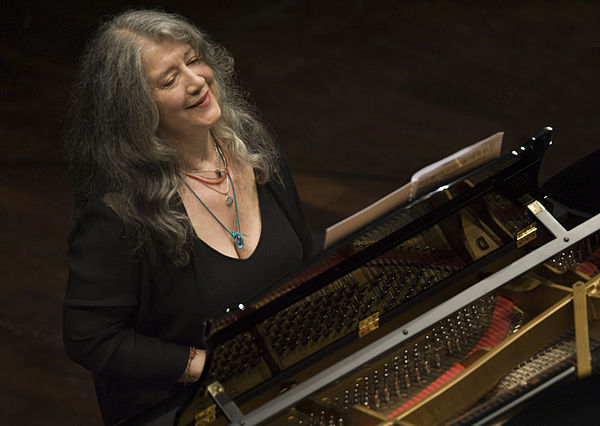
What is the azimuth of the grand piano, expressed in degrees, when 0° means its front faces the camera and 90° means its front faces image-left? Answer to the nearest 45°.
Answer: approximately 135°

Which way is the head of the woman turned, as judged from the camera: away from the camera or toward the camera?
toward the camera

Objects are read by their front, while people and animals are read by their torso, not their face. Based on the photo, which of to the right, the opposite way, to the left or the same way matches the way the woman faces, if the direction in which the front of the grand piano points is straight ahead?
the opposite way

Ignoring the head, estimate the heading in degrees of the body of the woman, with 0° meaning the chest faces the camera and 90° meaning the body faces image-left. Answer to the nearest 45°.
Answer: approximately 315°

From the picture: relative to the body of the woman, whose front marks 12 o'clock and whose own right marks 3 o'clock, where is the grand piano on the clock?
The grand piano is roughly at 11 o'clock from the woman.
